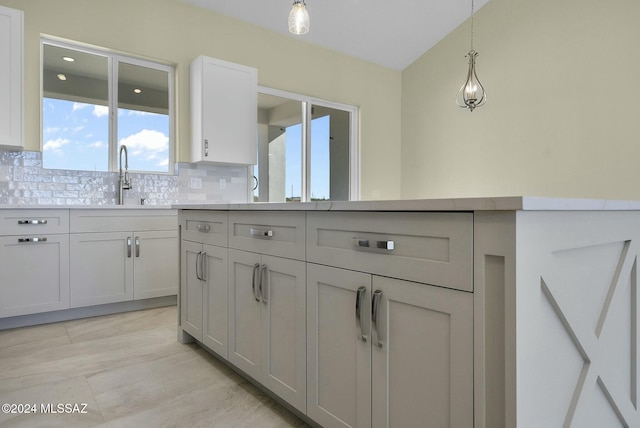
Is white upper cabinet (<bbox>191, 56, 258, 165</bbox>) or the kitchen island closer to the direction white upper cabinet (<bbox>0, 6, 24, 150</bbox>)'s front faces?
the kitchen island

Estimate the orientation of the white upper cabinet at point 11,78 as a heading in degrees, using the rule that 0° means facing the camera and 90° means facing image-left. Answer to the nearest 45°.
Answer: approximately 0°

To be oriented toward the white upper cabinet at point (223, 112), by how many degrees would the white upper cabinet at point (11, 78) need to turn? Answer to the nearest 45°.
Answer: approximately 90° to its left

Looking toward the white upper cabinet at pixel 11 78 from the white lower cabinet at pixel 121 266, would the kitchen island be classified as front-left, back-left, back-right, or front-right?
back-left

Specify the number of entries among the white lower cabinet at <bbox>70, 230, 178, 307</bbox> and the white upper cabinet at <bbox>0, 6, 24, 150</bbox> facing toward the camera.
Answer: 2

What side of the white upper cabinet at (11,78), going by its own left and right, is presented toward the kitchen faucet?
left

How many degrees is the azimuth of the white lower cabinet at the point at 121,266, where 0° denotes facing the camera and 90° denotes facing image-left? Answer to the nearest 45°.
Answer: approximately 0°
